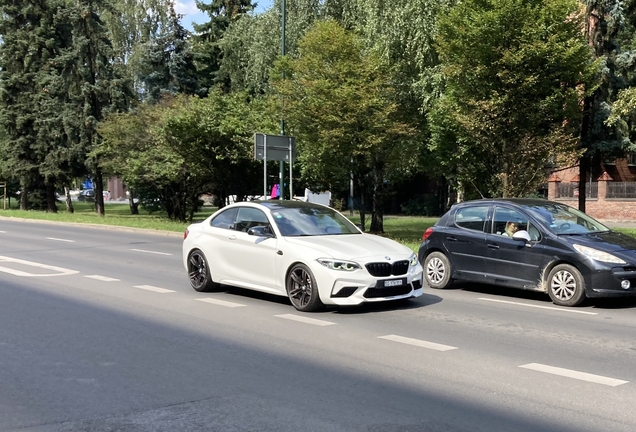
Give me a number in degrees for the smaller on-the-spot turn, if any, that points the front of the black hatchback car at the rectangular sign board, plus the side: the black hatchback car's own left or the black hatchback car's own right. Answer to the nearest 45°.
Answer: approximately 180°

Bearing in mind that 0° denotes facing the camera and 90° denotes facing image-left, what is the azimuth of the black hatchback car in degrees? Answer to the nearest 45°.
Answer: approximately 315°

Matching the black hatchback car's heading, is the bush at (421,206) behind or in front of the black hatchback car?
behind
